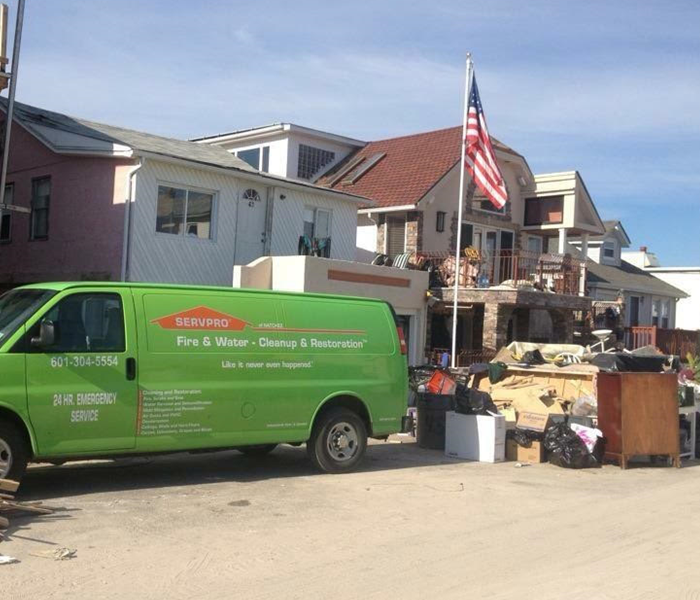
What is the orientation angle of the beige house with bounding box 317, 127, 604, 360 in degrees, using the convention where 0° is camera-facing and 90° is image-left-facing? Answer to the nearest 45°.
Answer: approximately 315°

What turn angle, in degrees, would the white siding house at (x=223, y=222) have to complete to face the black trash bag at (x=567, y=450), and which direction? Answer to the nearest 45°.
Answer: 0° — it already faces it

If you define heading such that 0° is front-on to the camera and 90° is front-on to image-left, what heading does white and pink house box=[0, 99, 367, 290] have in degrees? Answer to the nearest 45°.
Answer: approximately 315°

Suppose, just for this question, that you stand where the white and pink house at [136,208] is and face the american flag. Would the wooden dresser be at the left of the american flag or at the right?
right

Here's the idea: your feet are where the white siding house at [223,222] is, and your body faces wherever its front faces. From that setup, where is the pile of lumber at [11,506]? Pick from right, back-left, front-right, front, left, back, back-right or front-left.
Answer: front-right
